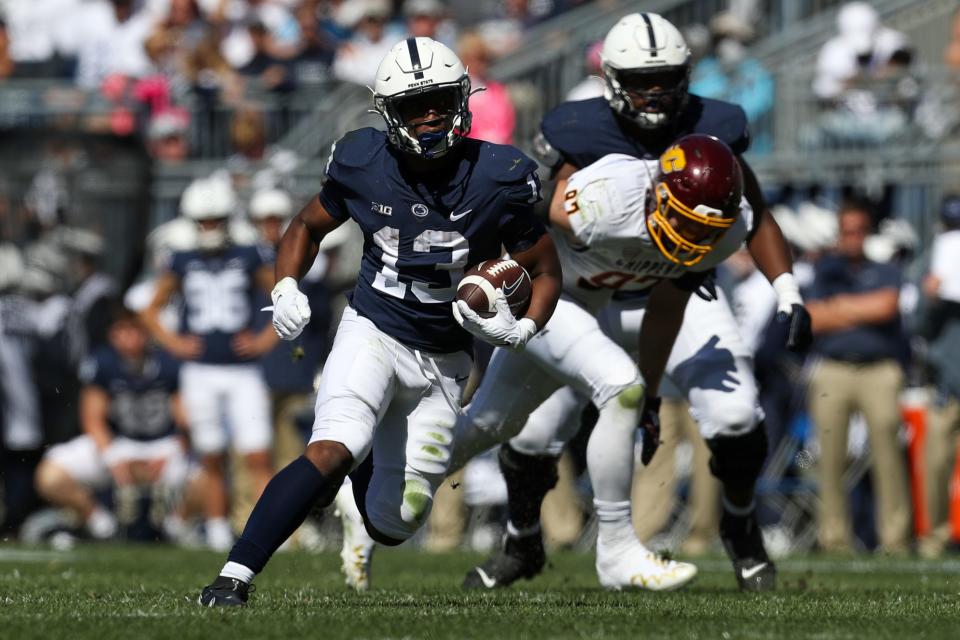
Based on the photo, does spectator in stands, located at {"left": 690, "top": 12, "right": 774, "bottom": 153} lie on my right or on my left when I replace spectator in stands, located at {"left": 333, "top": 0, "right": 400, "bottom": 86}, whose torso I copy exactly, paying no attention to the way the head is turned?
on my left

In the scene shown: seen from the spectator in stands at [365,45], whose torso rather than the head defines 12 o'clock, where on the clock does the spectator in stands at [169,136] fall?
the spectator in stands at [169,136] is roughly at 3 o'clock from the spectator in stands at [365,45].

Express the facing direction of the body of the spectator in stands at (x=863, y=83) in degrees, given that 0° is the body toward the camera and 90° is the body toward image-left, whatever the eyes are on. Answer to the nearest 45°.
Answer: approximately 0°

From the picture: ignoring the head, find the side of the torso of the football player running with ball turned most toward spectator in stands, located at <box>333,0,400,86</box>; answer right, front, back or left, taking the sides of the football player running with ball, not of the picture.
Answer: back

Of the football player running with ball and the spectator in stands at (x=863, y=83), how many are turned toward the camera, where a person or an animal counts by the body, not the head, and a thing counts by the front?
2

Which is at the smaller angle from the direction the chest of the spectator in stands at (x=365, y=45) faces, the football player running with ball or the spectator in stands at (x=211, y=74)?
the football player running with ball

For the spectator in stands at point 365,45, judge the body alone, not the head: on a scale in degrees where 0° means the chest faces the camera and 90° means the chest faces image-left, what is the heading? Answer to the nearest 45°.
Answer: approximately 0°

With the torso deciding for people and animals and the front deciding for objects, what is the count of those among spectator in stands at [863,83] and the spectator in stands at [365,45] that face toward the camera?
2
